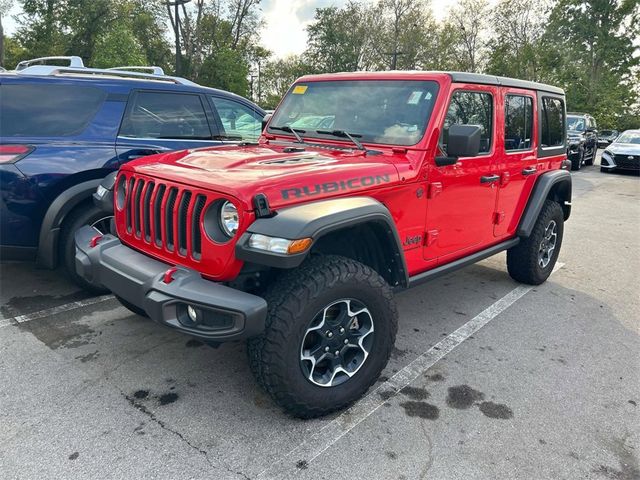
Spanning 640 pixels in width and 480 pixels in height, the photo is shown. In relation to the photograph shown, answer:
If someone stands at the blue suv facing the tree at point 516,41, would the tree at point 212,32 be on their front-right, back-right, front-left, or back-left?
front-left

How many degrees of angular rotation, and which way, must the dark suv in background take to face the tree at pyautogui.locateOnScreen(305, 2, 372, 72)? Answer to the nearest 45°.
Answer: approximately 90° to its right

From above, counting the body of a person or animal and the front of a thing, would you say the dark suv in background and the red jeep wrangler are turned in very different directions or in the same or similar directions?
same or similar directions

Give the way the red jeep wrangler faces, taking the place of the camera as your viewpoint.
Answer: facing the viewer and to the left of the viewer

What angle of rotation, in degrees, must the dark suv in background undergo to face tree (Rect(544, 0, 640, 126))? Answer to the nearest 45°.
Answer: approximately 135° to its right

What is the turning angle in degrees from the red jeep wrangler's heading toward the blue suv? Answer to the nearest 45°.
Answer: approximately 90° to its right

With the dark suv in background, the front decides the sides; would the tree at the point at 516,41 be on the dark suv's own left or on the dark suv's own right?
on the dark suv's own right

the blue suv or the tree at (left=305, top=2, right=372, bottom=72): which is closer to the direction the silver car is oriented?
the blue suv

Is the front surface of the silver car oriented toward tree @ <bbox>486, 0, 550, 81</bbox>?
no

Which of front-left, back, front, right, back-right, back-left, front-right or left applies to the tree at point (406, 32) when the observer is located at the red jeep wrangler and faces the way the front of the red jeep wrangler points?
back-right

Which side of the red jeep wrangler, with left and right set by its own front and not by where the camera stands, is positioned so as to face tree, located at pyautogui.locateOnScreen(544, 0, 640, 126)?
back

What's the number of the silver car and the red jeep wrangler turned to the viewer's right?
0

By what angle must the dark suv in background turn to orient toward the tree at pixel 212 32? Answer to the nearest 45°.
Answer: approximately 90° to its right

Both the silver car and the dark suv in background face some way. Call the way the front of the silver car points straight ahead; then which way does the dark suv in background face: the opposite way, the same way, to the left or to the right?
the same way

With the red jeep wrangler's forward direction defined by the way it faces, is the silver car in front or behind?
behind
